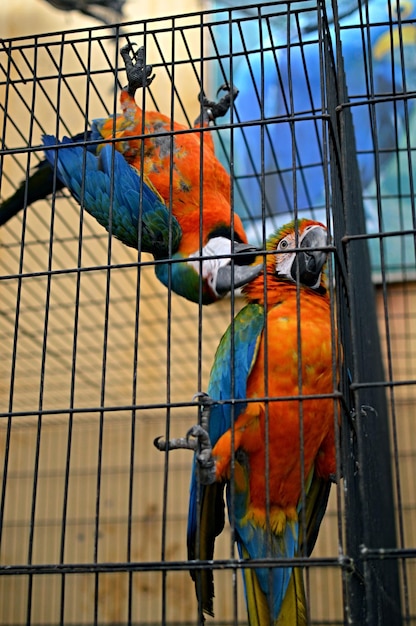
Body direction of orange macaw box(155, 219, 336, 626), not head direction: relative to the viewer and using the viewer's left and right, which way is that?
facing the viewer and to the right of the viewer
